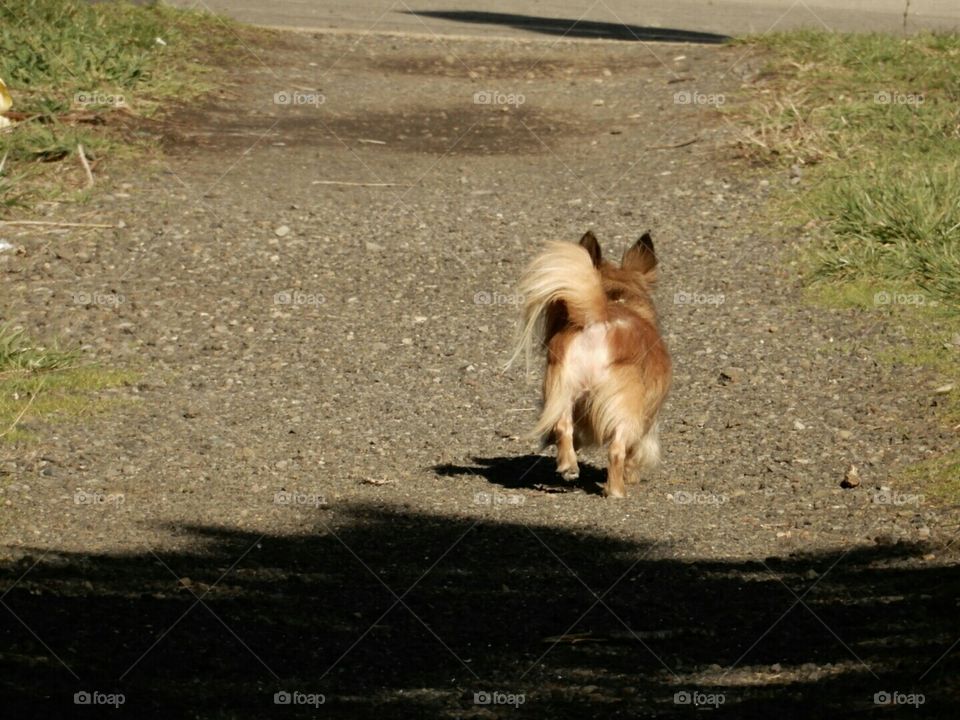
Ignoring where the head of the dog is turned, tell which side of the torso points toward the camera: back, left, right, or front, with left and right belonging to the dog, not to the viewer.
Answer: back

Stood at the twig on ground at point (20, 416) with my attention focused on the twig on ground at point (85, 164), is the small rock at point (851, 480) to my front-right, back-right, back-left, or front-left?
back-right

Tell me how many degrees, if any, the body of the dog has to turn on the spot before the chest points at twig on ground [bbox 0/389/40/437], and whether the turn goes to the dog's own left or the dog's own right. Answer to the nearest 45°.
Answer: approximately 90° to the dog's own left

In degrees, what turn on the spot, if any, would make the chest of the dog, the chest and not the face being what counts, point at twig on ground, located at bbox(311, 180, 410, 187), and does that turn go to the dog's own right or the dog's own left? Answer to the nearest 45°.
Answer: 0° — it already faces it

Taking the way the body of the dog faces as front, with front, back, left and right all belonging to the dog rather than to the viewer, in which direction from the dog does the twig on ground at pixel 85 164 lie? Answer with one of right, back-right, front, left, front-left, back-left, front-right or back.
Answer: front-left

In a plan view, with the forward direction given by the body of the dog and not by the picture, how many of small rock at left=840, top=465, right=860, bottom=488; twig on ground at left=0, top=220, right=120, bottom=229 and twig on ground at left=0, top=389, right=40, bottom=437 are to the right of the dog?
1

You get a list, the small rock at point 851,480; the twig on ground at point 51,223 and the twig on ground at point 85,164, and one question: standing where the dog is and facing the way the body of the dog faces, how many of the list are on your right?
1

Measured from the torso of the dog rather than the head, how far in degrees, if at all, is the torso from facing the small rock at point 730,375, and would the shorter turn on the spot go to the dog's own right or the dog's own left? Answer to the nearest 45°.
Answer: approximately 45° to the dog's own right

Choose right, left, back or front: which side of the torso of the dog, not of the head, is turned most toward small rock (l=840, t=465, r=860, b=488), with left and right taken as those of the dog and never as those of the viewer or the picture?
right

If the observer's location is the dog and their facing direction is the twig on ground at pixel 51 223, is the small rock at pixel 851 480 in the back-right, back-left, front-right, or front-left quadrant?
back-right

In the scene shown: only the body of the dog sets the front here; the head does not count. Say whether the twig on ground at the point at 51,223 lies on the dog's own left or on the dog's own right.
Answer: on the dog's own left
